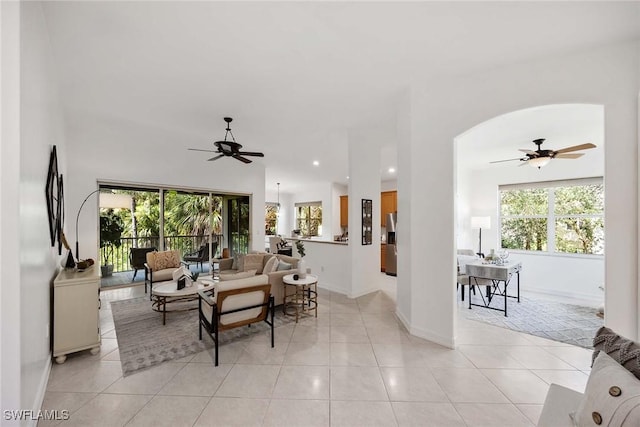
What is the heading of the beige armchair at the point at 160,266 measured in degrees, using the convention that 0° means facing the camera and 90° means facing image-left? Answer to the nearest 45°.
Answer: approximately 315°

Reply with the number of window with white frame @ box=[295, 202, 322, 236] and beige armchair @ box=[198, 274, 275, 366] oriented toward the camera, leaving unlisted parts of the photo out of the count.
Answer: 1

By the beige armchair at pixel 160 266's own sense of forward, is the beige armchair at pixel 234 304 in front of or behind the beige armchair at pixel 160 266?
in front

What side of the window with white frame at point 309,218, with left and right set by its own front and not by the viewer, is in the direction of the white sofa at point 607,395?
front

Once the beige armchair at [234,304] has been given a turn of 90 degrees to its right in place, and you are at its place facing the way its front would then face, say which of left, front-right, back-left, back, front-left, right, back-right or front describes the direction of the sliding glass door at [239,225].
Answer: front-left

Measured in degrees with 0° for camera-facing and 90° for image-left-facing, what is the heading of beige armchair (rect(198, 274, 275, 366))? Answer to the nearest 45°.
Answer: approximately 135°

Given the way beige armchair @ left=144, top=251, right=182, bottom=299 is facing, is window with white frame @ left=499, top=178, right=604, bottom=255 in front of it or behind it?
in front

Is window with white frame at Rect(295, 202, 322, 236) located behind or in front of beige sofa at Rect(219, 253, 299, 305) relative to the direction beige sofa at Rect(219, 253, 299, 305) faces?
behind
